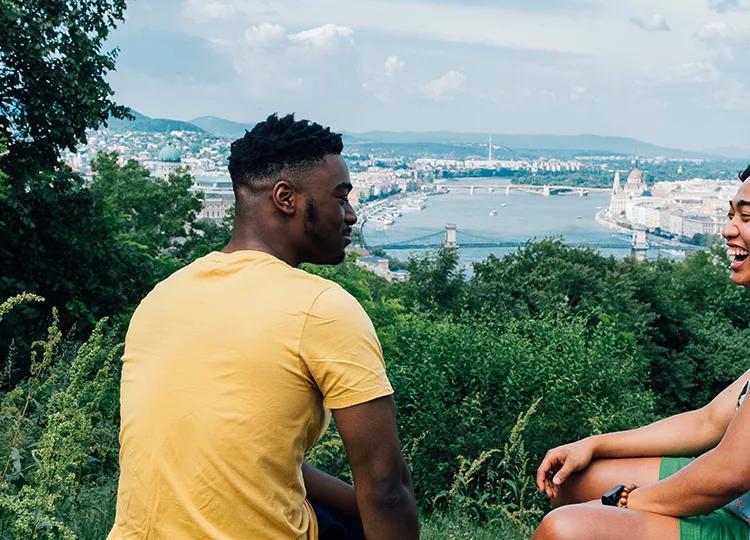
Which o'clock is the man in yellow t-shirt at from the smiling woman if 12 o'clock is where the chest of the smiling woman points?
The man in yellow t-shirt is roughly at 11 o'clock from the smiling woman.

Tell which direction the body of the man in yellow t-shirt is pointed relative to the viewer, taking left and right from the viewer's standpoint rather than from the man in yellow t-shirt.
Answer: facing away from the viewer and to the right of the viewer

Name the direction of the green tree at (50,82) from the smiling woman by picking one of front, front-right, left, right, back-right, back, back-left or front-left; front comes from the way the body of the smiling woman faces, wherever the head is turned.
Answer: front-right

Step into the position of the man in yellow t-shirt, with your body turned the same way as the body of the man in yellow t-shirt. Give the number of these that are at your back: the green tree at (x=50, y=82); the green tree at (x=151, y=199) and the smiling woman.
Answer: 0

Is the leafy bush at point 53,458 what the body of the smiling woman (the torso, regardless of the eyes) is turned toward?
yes

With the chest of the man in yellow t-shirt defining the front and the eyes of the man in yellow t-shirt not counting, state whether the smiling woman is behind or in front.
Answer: in front

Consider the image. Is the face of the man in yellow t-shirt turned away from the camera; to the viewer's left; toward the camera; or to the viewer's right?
to the viewer's right

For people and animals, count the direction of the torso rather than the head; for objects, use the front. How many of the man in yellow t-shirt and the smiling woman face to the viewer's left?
1

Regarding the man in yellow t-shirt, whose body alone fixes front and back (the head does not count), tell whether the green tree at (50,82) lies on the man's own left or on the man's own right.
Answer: on the man's own left

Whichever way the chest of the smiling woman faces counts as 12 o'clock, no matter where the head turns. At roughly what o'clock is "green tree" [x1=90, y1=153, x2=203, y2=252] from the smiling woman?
The green tree is roughly at 2 o'clock from the smiling woman.

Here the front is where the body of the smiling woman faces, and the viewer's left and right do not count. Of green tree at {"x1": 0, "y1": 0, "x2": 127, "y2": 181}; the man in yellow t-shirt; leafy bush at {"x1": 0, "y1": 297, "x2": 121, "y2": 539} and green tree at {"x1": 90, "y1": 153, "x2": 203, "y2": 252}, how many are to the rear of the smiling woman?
0

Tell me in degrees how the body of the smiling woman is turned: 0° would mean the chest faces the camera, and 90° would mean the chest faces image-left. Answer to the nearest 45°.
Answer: approximately 90°
